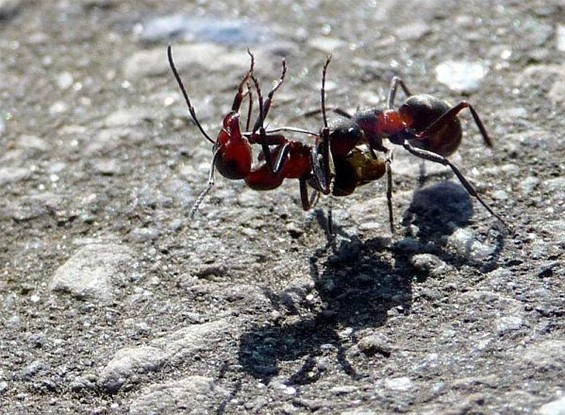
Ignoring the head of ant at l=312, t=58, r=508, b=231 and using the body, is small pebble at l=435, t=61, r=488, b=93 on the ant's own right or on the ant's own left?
on the ant's own right

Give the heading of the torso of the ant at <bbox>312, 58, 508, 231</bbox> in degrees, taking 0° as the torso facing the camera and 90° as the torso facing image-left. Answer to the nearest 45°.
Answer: approximately 90°
